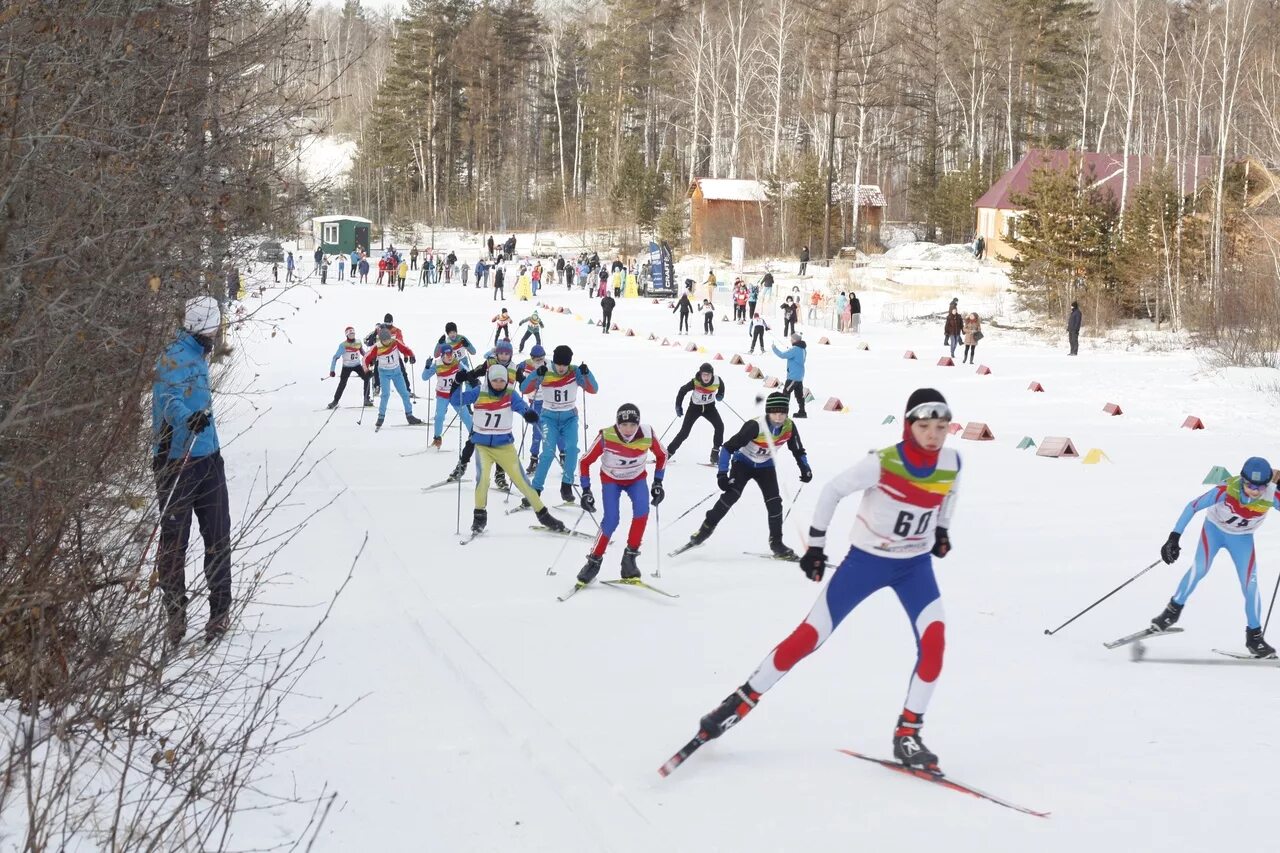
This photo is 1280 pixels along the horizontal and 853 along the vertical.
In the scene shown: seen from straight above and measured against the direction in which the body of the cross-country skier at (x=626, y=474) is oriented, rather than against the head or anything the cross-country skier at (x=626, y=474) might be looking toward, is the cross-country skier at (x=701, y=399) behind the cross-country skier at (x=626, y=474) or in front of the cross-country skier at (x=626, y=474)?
behind

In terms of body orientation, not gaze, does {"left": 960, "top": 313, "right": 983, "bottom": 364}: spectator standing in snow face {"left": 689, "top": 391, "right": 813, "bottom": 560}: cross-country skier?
yes

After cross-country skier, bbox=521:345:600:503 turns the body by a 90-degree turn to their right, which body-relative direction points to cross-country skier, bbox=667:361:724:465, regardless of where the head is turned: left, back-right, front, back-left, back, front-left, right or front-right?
back-right

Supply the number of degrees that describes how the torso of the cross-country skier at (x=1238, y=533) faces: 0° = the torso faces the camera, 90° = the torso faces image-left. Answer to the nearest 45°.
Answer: approximately 0°

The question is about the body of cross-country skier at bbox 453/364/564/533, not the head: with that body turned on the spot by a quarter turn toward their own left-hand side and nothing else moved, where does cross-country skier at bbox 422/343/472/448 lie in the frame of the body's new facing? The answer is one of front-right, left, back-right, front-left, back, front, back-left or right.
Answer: left

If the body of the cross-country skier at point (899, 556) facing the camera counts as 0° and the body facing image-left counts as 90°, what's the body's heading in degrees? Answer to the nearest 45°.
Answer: approximately 315°

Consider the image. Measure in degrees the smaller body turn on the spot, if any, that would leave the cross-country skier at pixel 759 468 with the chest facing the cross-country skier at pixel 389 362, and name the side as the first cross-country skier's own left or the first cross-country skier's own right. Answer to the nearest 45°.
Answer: approximately 180°

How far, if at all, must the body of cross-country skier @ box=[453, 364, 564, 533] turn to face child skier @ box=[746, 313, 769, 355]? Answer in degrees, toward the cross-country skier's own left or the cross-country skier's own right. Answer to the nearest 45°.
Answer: approximately 180°

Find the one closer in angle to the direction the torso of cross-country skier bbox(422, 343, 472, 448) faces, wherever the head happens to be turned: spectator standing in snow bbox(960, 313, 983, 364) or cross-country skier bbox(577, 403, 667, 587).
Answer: the cross-country skier
